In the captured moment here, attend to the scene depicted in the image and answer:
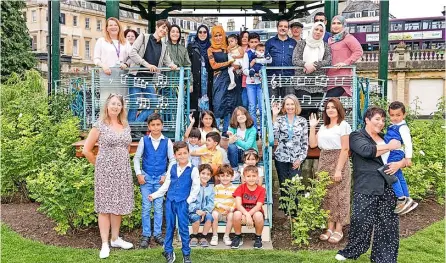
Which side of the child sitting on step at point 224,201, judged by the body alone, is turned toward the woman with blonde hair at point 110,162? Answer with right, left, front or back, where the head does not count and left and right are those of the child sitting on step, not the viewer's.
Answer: right

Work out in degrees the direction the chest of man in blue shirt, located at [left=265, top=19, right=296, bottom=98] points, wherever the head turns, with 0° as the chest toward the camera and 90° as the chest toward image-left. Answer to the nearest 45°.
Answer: approximately 0°

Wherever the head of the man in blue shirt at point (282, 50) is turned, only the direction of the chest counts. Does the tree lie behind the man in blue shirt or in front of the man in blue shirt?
behind

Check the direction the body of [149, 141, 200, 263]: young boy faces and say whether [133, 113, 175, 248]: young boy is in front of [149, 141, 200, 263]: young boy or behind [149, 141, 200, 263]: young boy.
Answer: behind

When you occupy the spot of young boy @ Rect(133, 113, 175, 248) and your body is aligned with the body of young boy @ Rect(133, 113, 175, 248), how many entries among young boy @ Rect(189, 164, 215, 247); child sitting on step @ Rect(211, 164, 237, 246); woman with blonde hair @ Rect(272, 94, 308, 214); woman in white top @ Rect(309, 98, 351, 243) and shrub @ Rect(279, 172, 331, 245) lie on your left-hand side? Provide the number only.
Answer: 5

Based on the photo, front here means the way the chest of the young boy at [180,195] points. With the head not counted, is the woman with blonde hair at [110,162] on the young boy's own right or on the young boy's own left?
on the young boy's own right

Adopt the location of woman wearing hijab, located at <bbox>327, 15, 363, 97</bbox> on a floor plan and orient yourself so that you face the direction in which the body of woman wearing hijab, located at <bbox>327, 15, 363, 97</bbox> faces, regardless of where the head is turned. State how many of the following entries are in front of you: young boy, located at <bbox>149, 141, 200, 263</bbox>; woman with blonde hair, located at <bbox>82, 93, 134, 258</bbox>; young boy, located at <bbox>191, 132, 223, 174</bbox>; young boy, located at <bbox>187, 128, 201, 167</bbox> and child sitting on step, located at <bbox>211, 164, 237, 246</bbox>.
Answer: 5

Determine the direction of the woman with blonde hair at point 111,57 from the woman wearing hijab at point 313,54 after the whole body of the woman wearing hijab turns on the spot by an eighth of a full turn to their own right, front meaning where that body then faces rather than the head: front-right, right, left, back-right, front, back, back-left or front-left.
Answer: front-right
